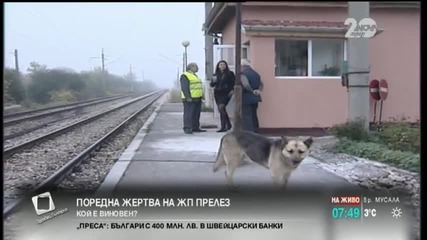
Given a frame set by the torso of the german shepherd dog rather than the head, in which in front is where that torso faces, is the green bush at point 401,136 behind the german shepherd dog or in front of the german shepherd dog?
in front

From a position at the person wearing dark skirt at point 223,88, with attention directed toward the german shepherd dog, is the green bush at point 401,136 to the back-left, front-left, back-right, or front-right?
front-left

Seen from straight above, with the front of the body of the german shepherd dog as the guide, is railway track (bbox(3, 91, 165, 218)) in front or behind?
behind

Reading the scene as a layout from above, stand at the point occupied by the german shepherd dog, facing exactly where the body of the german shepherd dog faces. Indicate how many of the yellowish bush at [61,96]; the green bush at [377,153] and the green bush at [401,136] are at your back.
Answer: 1

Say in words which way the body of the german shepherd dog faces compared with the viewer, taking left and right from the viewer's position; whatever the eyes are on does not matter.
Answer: facing to the right of the viewer

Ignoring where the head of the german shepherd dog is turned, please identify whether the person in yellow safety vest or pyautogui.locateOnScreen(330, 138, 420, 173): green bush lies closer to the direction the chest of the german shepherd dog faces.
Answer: the green bush

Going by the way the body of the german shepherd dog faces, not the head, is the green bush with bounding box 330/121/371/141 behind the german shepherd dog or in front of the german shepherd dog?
in front

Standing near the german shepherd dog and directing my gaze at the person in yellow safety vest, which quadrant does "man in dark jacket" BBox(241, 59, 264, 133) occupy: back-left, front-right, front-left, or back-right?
front-right
